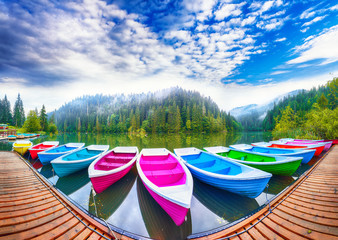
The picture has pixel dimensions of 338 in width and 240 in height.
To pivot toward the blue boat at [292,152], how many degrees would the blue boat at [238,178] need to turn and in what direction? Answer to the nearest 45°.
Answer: approximately 90° to its left

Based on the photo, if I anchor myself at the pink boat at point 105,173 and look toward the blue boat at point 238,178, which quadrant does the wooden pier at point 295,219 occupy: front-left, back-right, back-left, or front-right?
front-right

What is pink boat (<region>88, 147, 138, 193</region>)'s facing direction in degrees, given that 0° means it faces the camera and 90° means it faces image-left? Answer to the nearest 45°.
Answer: approximately 45°

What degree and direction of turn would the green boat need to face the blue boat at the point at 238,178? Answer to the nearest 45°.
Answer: approximately 90° to its right

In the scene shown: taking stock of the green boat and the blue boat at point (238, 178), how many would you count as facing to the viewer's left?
0

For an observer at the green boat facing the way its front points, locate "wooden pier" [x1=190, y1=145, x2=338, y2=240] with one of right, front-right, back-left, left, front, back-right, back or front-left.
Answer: front-right

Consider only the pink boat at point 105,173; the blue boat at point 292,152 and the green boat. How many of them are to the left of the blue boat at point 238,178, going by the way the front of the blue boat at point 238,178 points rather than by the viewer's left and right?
2

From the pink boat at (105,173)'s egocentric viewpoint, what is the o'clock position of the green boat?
The green boat is roughly at 8 o'clock from the pink boat.

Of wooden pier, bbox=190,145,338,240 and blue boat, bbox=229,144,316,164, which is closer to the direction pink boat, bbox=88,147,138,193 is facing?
the wooden pier

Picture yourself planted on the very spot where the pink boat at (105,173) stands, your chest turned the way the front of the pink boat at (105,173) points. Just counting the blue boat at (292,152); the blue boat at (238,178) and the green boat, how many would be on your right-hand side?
0

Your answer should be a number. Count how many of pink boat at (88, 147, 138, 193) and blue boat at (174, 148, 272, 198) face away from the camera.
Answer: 0

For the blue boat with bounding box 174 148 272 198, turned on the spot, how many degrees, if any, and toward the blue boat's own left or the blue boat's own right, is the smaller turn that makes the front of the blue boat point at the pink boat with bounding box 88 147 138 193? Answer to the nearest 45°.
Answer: approximately 135° to the blue boat's own right

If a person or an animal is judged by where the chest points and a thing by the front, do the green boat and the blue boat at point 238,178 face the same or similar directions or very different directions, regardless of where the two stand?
same or similar directions

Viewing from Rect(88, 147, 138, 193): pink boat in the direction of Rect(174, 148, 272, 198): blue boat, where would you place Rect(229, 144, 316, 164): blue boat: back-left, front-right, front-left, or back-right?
front-left

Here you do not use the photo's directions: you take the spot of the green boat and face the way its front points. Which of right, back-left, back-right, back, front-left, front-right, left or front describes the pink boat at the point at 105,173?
right

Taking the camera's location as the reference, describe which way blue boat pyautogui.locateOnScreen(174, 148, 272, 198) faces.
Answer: facing the viewer and to the right of the viewer

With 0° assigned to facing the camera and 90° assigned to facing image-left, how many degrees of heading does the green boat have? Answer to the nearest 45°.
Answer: approximately 315°
